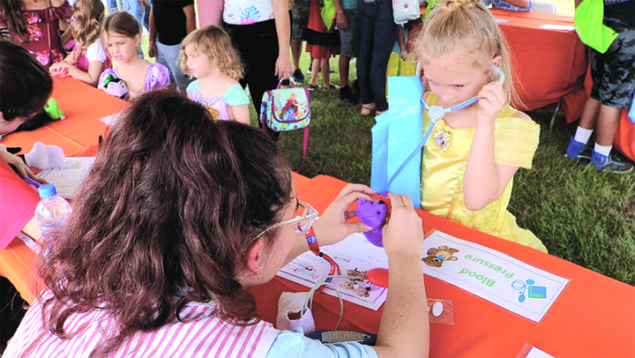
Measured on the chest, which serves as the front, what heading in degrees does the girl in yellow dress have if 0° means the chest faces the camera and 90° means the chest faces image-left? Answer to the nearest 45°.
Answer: approximately 45°

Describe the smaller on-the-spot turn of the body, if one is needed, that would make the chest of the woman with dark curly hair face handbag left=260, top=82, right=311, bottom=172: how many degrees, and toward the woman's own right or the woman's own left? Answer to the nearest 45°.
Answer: approximately 45° to the woman's own left

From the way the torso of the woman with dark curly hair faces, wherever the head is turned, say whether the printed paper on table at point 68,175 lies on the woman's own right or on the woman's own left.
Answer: on the woman's own left

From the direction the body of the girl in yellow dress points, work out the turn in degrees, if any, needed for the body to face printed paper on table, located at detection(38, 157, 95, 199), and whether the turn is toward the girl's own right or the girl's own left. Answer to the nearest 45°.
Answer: approximately 45° to the girl's own right

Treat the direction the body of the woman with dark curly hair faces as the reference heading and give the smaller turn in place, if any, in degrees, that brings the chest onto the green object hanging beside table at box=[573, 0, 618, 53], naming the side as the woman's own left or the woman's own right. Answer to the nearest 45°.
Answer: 0° — they already face it

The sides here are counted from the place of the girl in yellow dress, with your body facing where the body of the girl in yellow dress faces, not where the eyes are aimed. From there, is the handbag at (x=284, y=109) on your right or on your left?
on your right

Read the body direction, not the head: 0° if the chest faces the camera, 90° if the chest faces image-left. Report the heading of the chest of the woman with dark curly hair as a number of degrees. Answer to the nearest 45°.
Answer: approximately 225°

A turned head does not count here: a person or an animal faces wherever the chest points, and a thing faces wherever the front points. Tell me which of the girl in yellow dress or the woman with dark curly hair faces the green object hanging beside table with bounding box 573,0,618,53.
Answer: the woman with dark curly hair

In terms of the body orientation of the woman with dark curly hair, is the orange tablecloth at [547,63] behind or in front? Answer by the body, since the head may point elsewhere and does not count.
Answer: in front

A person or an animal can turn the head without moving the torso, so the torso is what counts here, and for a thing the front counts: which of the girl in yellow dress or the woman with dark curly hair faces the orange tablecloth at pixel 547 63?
the woman with dark curly hair

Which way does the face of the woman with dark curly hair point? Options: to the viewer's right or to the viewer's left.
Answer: to the viewer's right

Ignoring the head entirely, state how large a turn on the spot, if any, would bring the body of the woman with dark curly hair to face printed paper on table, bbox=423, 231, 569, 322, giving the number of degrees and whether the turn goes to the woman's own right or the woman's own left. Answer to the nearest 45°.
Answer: approximately 45° to the woman's own right
